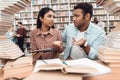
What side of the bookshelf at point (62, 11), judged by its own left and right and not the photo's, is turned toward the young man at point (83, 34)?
front

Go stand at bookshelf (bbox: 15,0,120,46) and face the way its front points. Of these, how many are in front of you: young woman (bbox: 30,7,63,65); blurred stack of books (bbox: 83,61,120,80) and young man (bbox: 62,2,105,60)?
3

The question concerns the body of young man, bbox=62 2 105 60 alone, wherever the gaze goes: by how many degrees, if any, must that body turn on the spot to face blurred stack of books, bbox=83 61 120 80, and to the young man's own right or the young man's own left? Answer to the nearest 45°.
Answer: approximately 45° to the young man's own left

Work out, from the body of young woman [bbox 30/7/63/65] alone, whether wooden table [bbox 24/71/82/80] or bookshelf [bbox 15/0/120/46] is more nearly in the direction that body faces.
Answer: the wooden table

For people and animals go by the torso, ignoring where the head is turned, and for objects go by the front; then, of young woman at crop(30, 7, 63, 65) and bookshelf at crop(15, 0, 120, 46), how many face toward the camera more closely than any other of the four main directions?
2

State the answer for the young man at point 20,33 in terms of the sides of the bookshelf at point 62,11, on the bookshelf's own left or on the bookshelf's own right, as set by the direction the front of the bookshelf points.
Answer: on the bookshelf's own right

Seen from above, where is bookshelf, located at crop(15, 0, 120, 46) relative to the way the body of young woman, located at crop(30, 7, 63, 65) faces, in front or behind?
behind

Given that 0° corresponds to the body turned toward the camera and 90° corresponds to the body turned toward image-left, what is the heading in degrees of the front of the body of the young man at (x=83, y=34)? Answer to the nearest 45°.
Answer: approximately 45°

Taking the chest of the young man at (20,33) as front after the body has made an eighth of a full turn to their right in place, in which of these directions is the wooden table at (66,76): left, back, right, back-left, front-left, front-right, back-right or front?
left

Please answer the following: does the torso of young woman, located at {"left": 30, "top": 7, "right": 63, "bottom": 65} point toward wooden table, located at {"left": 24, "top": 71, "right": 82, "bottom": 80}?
yes

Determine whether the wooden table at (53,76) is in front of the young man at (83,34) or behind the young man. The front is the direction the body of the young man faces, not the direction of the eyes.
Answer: in front
